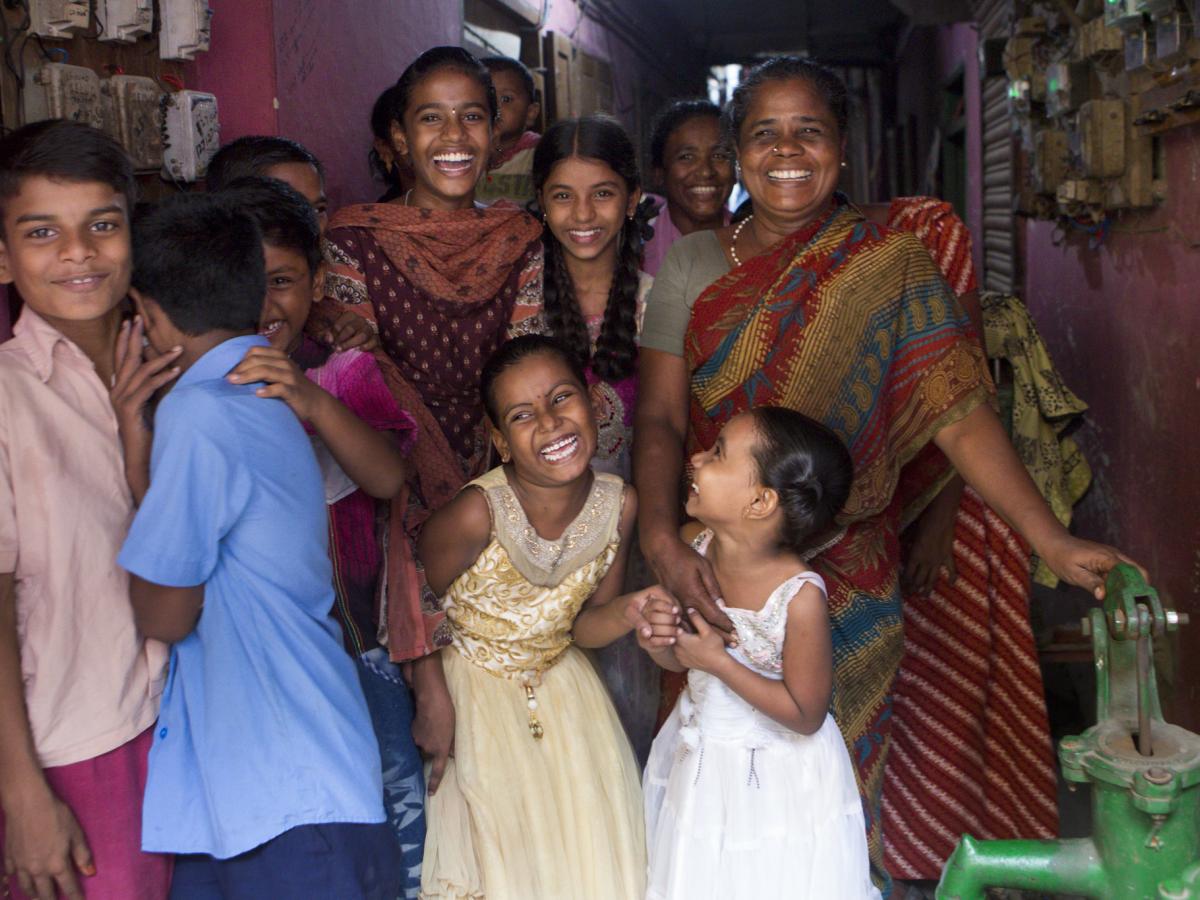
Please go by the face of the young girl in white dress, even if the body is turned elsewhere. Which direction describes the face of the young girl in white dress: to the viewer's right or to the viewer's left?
to the viewer's left

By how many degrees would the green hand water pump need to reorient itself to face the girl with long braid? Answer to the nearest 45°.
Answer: approximately 45° to its right

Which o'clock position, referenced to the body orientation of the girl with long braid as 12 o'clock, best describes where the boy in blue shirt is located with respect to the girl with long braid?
The boy in blue shirt is roughly at 1 o'clock from the girl with long braid.

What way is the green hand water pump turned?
to the viewer's left

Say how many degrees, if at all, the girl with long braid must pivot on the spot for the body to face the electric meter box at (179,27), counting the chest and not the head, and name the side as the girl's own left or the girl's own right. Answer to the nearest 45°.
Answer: approximately 90° to the girl's own right

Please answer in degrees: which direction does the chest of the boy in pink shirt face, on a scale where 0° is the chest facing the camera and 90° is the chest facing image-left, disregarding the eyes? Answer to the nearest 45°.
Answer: approximately 315°

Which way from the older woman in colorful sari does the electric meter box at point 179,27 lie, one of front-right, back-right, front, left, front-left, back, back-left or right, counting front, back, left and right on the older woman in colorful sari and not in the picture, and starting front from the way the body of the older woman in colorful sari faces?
right
